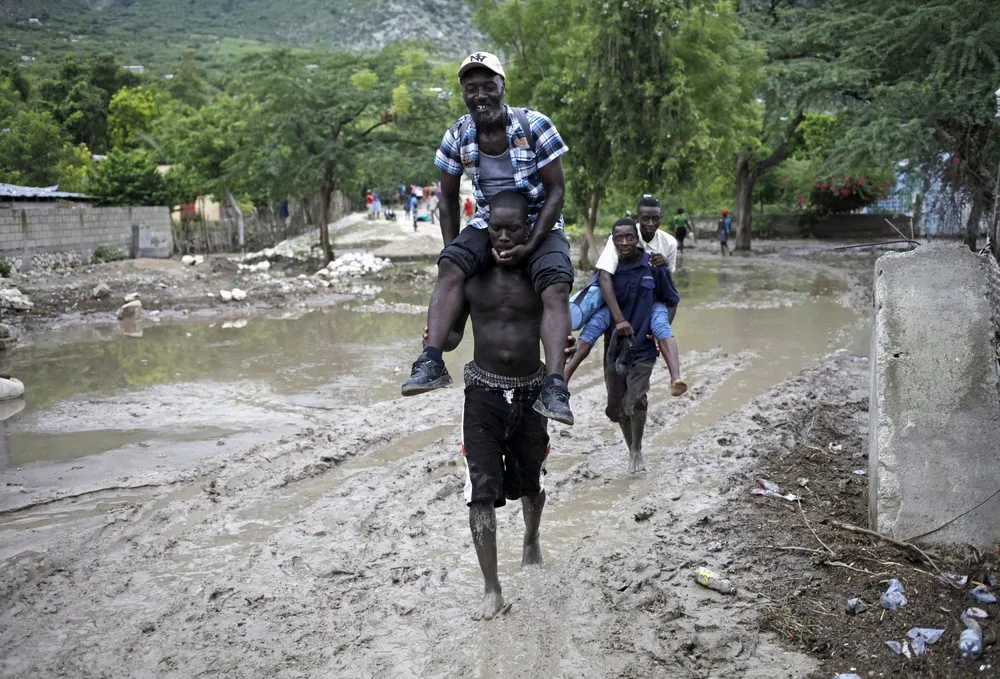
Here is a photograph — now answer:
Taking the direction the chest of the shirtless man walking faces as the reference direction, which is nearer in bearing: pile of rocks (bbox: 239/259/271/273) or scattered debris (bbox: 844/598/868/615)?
the scattered debris

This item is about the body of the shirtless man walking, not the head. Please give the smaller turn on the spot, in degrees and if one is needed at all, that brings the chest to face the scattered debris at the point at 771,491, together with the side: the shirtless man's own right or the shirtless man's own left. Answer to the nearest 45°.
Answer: approximately 135° to the shirtless man's own left

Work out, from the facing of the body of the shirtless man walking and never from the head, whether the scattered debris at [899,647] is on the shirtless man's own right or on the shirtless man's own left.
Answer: on the shirtless man's own left

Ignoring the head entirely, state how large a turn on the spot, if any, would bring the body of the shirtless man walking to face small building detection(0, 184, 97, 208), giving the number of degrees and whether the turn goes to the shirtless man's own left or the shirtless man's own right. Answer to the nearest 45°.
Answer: approximately 135° to the shirtless man's own right

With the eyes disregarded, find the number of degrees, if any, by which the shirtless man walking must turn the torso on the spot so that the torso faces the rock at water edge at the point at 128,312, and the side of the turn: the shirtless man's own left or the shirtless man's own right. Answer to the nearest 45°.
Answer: approximately 135° to the shirtless man's own right

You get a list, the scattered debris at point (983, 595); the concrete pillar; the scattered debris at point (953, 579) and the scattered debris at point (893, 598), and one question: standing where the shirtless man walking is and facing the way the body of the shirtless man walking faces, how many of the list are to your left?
4

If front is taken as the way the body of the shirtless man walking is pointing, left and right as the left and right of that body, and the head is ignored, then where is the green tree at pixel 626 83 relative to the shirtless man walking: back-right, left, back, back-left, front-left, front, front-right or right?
back

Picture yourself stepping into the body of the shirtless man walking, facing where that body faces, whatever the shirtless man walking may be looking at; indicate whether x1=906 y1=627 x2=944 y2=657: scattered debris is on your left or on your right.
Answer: on your left

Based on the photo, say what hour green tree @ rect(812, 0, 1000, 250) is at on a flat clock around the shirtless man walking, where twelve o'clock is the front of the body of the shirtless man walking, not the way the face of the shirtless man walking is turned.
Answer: The green tree is roughly at 7 o'clock from the shirtless man walking.

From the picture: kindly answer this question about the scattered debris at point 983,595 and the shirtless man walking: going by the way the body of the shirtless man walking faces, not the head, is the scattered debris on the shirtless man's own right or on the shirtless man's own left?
on the shirtless man's own left

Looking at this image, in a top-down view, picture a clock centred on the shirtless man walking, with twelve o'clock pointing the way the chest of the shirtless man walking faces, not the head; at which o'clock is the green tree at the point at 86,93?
The green tree is roughly at 5 o'clock from the shirtless man walking.

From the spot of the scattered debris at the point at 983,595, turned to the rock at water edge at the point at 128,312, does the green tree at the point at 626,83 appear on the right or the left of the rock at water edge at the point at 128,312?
right

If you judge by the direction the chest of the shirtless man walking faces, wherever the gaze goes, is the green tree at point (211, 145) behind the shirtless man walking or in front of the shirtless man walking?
behind

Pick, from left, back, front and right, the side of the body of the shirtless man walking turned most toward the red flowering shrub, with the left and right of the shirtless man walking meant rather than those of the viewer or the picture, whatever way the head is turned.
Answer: back

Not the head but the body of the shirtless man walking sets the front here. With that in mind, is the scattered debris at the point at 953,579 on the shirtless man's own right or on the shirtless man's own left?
on the shirtless man's own left

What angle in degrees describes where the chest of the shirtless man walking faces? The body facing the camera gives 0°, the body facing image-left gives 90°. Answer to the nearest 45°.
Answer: approximately 0°

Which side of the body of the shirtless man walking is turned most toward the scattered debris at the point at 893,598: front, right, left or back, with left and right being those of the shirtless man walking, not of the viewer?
left

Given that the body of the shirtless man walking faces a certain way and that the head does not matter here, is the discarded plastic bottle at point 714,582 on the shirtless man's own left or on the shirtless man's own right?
on the shirtless man's own left
